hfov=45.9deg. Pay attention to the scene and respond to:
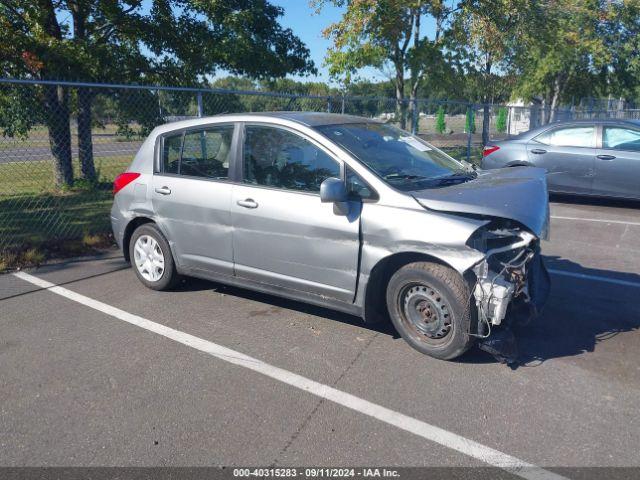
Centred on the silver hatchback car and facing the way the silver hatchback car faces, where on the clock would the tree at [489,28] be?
The tree is roughly at 8 o'clock from the silver hatchback car.

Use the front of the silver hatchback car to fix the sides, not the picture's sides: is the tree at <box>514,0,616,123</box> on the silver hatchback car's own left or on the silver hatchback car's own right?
on the silver hatchback car's own left

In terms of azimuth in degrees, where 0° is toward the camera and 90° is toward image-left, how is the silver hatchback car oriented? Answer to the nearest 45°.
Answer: approximately 315°

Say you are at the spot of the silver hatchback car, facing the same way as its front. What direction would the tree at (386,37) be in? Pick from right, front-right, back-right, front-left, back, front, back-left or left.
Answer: back-left

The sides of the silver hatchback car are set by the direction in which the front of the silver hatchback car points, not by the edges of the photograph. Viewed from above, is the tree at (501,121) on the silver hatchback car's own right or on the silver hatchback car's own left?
on the silver hatchback car's own left

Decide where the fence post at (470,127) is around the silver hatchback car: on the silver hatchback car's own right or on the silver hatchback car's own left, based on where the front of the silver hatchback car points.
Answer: on the silver hatchback car's own left

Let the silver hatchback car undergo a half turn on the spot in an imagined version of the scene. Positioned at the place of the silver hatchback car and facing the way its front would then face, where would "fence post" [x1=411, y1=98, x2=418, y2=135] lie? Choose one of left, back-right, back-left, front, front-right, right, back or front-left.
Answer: front-right

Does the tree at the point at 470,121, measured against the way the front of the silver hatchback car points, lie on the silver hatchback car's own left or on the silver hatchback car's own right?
on the silver hatchback car's own left
